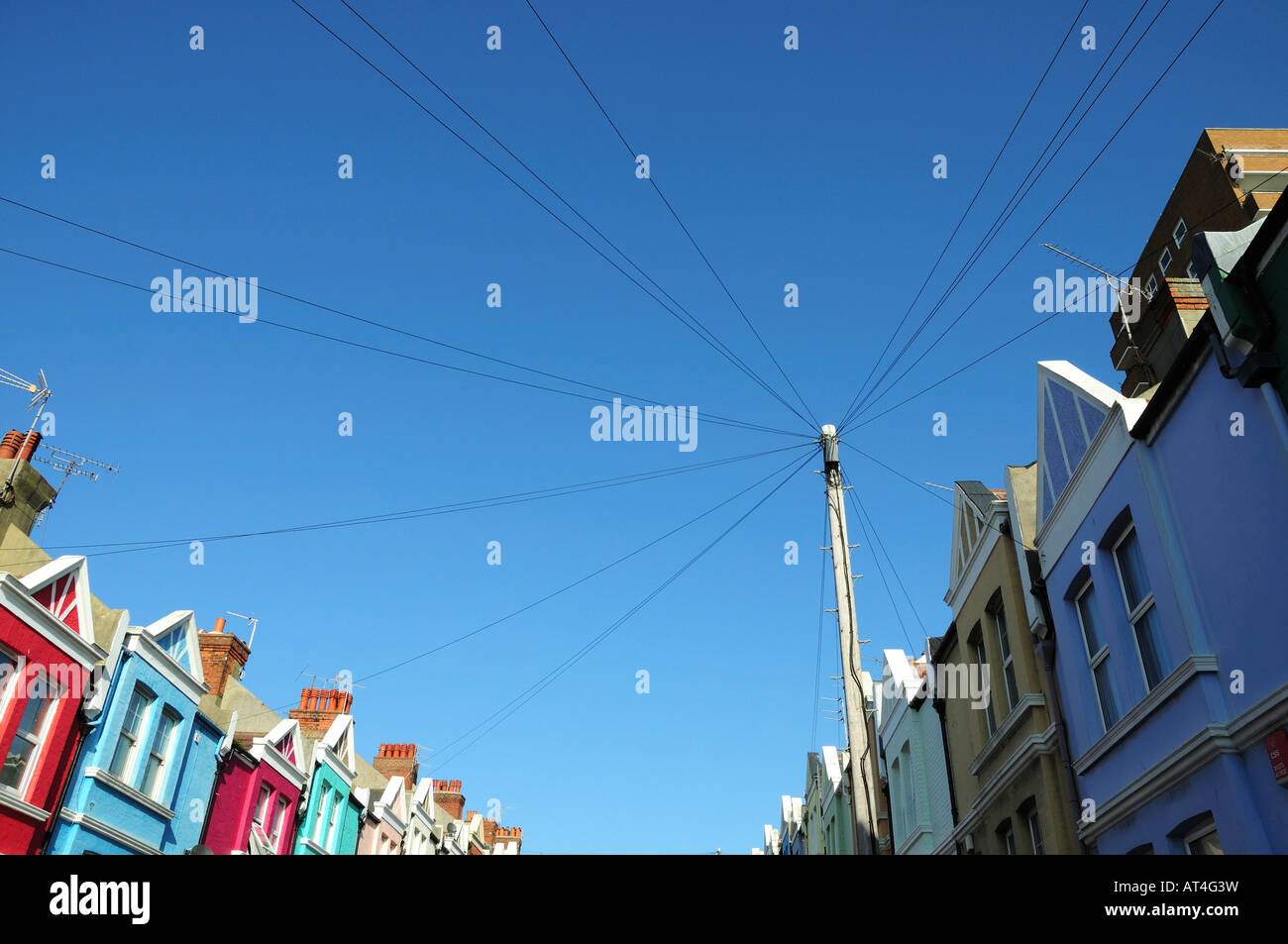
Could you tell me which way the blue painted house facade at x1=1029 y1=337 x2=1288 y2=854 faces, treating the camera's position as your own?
facing the viewer and to the left of the viewer

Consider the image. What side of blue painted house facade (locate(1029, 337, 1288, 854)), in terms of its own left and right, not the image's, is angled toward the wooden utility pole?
right

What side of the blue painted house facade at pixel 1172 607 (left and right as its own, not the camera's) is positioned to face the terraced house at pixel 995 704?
right

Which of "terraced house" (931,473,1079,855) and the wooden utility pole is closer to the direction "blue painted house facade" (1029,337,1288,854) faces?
the wooden utility pole
